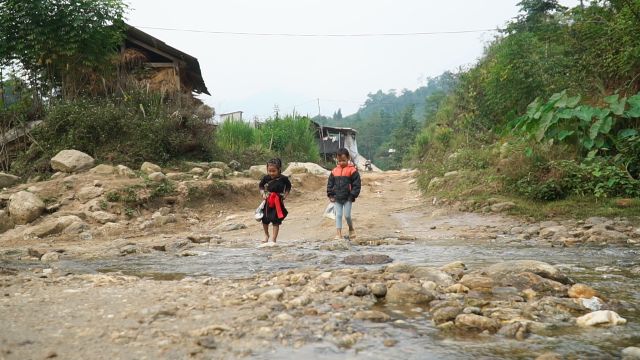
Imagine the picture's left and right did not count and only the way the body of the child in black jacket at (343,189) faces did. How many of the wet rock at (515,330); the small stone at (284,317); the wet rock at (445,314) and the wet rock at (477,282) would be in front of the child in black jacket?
4

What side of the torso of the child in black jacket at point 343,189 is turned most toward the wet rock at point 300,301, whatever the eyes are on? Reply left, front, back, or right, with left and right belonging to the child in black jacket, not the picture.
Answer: front

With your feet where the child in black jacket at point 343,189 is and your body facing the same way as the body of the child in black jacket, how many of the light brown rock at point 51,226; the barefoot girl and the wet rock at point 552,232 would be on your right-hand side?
2

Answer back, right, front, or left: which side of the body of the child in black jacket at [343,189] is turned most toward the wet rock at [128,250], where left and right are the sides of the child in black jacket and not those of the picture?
right

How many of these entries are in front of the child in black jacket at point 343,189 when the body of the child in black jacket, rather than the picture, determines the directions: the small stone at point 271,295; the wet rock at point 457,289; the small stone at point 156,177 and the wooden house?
2

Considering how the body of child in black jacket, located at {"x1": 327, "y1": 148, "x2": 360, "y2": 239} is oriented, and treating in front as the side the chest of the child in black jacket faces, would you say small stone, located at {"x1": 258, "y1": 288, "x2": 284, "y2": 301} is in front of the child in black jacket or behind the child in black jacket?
in front

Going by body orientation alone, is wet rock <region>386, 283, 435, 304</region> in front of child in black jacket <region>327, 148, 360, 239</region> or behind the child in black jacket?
in front

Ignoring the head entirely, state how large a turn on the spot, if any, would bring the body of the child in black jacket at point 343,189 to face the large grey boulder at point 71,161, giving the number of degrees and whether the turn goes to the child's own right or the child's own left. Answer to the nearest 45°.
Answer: approximately 135° to the child's own right

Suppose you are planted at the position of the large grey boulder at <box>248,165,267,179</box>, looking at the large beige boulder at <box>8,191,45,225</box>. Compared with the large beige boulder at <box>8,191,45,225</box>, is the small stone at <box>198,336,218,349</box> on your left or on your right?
left

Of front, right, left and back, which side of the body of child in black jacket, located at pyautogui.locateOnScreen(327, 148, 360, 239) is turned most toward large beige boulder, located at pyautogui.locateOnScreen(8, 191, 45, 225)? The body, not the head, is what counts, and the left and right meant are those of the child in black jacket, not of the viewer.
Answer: right

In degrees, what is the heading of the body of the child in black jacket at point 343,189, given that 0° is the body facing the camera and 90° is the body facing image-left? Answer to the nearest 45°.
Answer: approximately 0°

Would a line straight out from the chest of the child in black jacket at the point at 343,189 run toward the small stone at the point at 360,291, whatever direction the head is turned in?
yes

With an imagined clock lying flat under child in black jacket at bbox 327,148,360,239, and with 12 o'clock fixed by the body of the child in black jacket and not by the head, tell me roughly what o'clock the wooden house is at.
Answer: The wooden house is roughly at 5 o'clock from the child in black jacket.

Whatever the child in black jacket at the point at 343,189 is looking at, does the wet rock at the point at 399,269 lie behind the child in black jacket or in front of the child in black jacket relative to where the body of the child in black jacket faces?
in front
